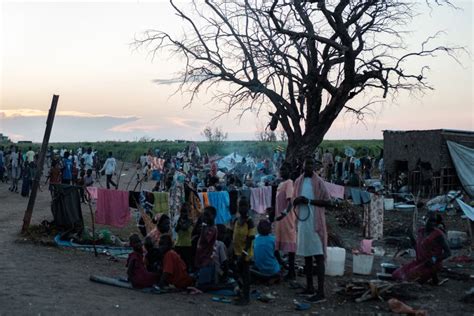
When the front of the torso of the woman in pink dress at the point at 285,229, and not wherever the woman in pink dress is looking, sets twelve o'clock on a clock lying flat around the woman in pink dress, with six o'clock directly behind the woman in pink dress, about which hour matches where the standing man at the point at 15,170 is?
The standing man is roughly at 3 o'clock from the woman in pink dress.

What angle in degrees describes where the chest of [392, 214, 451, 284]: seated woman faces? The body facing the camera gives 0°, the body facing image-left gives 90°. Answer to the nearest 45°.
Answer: approximately 45°

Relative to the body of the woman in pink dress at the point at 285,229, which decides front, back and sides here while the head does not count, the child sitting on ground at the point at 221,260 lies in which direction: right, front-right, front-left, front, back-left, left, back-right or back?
front

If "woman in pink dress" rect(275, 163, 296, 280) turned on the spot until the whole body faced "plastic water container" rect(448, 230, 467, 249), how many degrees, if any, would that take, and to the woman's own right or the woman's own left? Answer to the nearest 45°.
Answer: approximately 180°

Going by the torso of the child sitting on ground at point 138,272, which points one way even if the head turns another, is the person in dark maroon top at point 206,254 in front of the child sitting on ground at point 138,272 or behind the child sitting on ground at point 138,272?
in front

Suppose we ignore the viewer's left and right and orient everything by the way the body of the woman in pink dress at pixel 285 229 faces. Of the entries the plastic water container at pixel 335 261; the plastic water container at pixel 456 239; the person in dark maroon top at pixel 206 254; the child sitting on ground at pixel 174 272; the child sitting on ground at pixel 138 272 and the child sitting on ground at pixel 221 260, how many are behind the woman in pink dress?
2

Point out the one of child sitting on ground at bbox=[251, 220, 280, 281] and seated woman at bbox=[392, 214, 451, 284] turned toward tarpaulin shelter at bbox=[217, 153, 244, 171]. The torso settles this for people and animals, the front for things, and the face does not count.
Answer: the child sitting on ground

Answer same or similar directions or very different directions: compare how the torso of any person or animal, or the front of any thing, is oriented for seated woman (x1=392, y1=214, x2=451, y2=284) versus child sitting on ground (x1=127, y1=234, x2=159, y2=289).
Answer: very different directions

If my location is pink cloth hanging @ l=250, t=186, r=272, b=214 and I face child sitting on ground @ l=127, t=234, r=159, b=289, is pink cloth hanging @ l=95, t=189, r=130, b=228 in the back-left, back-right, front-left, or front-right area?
front-right

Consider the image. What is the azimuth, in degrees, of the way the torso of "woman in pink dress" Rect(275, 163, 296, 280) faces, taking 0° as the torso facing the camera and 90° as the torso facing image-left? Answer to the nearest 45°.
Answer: approximately 45°
